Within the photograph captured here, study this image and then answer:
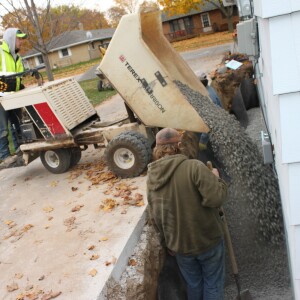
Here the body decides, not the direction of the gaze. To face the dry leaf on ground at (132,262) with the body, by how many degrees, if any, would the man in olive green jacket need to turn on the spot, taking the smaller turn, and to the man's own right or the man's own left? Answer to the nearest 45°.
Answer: approximately 135° to the man's own left

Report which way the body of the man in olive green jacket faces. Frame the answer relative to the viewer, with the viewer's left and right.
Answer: facing away from the viewer and to the right of the viewer

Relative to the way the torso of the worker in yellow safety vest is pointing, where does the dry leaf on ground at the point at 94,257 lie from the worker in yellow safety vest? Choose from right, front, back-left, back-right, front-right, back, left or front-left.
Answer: right

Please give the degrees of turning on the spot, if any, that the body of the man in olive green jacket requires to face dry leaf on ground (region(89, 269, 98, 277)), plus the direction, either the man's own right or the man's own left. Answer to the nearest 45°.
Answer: approximately 135° to the man's own left

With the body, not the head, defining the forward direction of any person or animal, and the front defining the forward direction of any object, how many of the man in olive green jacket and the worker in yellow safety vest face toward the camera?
0

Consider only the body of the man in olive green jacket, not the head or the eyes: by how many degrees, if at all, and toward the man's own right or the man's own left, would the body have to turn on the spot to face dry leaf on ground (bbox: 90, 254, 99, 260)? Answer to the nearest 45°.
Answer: approximately 135° to the man's own left

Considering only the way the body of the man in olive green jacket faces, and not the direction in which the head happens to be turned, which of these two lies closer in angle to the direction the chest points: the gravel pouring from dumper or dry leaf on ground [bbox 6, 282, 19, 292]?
the gravel pouring from dumper

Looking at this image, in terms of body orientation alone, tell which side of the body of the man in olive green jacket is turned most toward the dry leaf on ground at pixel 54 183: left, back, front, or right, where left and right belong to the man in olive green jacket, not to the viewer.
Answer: left

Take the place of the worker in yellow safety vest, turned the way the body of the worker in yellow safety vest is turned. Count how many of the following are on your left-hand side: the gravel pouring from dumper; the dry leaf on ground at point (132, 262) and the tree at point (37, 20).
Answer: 1

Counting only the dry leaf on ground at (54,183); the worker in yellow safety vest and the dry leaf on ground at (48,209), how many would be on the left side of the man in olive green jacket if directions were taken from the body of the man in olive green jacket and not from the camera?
3

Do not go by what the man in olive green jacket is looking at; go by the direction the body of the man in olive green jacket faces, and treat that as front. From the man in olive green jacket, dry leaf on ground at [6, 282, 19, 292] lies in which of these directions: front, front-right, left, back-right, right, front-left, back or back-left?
back-left

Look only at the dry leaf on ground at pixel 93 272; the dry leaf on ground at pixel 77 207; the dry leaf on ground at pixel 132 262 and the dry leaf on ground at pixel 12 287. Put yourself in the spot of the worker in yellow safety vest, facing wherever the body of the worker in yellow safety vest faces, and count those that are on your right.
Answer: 4

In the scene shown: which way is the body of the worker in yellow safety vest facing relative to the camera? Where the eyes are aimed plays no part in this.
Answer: to the viewer's right

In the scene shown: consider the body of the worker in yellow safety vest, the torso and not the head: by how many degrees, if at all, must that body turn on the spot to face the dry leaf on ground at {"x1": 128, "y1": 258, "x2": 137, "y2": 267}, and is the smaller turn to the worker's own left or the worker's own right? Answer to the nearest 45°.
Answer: approximately 90° to the worker's own right

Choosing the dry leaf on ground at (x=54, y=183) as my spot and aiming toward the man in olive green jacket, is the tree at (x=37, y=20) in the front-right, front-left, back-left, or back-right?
back-left

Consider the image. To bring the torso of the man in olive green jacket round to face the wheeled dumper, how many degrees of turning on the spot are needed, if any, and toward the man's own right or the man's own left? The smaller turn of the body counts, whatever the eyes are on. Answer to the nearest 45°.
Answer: approximately 45° to the man's own left
